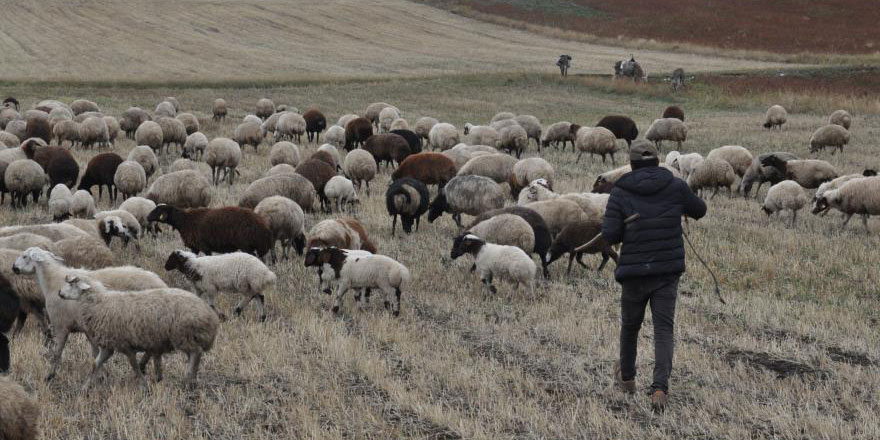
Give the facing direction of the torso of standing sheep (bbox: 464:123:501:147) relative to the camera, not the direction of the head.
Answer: to the viewer's left

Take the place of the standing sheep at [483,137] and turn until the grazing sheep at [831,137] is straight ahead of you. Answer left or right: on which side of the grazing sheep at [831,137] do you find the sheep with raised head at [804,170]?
right

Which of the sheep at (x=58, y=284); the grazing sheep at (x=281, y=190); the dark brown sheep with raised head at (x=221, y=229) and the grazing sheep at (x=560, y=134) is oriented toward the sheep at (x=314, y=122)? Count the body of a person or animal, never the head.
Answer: the grazing sheep at (x=560, y=134)

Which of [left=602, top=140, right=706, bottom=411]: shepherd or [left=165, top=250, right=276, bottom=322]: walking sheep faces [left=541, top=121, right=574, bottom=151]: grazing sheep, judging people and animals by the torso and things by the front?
the shepherd

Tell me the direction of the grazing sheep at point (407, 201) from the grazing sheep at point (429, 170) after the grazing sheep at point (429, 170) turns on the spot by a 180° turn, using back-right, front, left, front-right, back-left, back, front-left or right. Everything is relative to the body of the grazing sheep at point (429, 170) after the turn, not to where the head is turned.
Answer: right

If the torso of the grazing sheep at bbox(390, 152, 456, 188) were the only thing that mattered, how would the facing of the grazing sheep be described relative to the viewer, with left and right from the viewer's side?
facing to the left of the viewer

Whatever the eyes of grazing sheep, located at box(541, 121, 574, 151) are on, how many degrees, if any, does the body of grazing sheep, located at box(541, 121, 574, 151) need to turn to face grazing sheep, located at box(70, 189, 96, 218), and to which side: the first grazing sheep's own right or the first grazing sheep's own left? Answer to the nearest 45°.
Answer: approximately 45° to the first grazing sheep's own left

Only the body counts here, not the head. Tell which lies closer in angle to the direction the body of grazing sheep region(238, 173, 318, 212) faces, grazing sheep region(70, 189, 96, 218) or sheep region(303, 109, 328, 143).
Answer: the grazing sheep

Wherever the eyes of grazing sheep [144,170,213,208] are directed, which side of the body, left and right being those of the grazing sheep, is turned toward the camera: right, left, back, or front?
left

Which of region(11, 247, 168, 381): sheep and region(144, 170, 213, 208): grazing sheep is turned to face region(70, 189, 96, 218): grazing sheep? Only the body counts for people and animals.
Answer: region(144, 170, 213, 208): grazing sheep

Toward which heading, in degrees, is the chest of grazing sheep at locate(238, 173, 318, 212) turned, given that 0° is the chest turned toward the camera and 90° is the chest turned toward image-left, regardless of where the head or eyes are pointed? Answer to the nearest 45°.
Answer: approximately 90°

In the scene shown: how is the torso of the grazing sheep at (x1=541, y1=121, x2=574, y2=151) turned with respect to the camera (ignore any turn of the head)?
to the viewer's left
